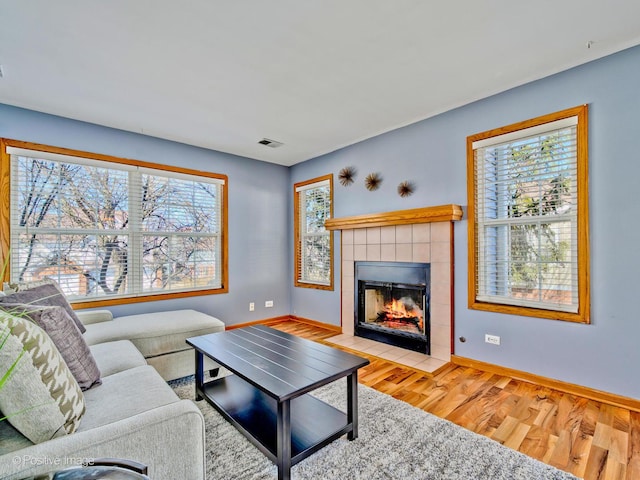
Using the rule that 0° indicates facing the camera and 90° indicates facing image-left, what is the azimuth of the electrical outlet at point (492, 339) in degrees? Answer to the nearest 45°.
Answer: approximately 45°

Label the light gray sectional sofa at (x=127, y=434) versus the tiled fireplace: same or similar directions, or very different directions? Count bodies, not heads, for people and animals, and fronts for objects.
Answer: very different directions

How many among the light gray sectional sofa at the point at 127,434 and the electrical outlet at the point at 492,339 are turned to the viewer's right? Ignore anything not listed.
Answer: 1

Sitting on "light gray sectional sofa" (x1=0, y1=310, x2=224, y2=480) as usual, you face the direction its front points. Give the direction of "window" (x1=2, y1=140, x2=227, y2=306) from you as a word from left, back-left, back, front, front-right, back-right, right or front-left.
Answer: left

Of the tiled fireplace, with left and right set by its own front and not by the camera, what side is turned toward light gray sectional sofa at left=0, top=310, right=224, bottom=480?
front

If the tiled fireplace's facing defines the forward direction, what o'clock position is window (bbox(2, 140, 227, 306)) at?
The window is roughly at 1 o'clock from the tiled fireplace.

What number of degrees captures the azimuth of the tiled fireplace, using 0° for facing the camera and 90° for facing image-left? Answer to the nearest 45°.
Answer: approximately 45°

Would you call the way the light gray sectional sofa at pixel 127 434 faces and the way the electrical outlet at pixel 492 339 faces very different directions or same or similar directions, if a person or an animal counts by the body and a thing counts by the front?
very different directions

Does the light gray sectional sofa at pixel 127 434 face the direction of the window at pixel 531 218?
yes

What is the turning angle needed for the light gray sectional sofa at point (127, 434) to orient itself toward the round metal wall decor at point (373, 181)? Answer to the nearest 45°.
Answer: approximately 45° to its left

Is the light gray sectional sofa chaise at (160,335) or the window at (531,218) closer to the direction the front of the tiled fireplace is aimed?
the light gray sectional sofa chaise

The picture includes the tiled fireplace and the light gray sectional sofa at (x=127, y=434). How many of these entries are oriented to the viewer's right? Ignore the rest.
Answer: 1

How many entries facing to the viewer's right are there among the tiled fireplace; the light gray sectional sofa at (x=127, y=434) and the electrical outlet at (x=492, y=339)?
1

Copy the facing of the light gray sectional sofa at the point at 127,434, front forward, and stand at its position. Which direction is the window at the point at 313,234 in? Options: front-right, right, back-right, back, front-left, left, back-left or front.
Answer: front-left

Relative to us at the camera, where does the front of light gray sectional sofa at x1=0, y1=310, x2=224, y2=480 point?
facing to the right of the viewer
